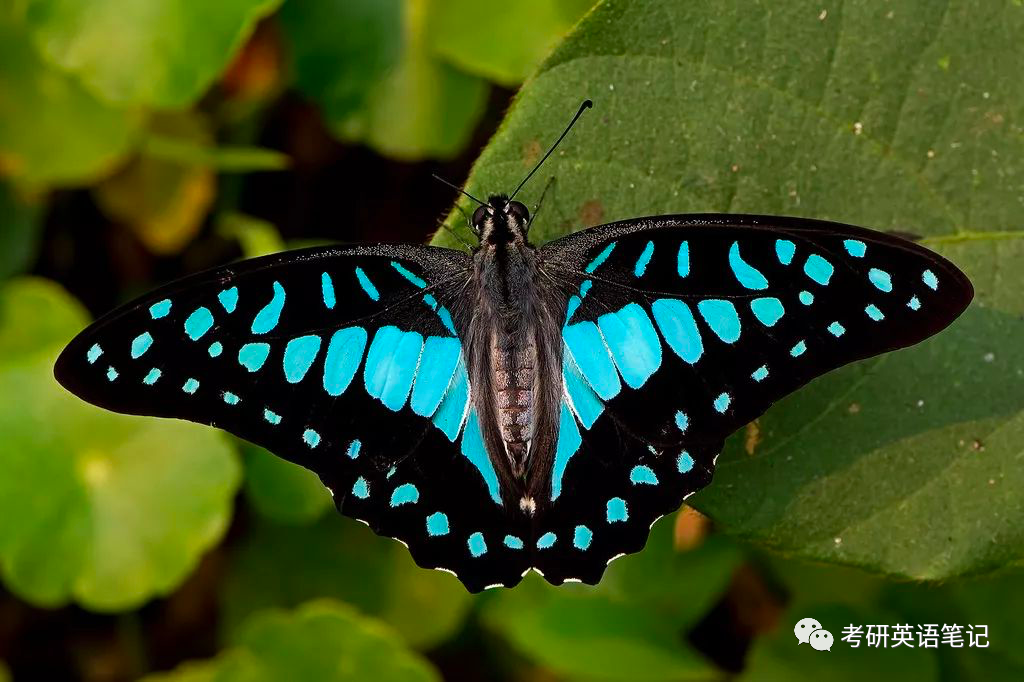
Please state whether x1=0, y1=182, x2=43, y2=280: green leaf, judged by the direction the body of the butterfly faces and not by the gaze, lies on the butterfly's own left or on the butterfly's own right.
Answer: on the butterfly's own left

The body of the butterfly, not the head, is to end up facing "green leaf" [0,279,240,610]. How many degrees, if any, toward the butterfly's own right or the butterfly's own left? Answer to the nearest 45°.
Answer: approximately 45° to the butterfly's own left

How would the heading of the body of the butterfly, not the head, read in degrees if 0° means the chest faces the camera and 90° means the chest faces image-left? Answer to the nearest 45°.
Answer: approximately 180°

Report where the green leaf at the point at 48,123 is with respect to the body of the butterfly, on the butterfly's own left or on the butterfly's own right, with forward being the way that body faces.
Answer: on the butterfly's own left
